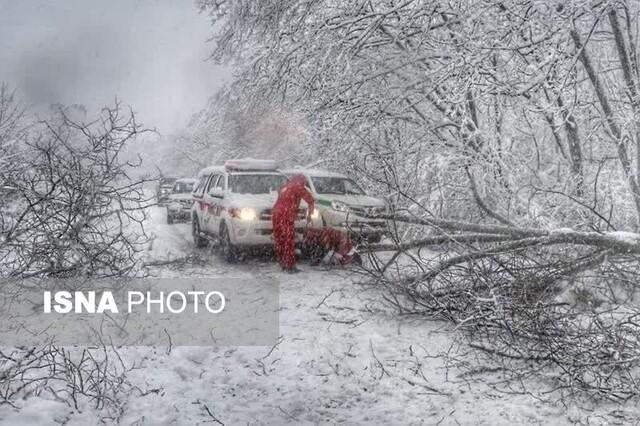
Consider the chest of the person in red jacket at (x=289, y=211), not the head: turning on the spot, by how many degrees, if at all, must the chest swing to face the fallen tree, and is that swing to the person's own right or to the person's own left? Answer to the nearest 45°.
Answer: approximately 45° to the person's own right

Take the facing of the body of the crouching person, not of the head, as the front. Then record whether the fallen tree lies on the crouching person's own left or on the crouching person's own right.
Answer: on the crouching person's own right

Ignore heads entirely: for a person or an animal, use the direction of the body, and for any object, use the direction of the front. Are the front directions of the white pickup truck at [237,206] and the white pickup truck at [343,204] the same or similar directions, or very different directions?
same or similar directions

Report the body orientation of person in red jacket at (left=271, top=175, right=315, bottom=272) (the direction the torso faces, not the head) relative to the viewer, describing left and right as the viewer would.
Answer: facing to the right of the viewer

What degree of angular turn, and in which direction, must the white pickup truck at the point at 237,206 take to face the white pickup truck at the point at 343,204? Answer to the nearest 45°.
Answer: approximately 45° to its left
